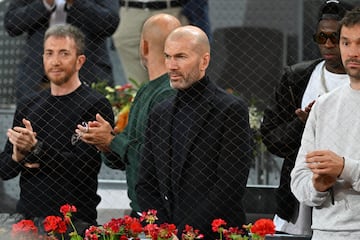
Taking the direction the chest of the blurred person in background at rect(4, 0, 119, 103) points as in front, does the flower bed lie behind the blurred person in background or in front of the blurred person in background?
in front

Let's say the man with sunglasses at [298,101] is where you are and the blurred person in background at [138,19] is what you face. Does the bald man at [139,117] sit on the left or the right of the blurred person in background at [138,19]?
left

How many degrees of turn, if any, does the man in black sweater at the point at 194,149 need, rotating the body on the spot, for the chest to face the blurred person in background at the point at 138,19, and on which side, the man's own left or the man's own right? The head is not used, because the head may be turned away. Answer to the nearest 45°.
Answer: approximately 135° to the man's own right

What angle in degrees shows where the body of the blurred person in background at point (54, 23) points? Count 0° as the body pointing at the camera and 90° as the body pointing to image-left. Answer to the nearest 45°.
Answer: approximately 0°

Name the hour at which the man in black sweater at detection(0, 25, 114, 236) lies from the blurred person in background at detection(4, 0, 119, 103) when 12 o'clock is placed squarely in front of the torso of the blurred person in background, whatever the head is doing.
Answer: The man in black sweater is roughly at 12 o'clock from the blurred person in background.
